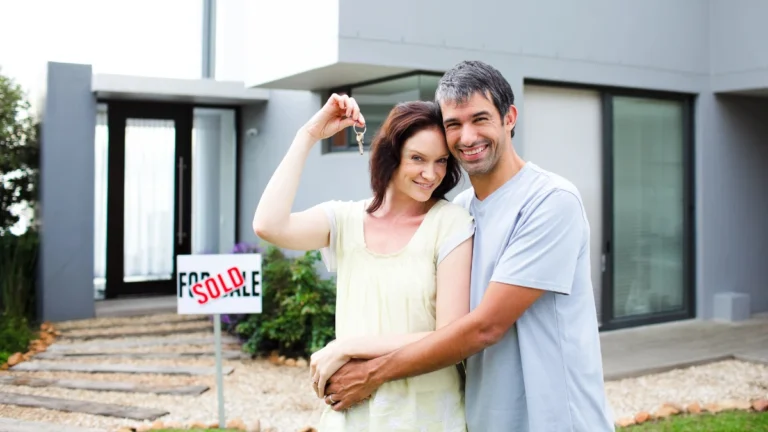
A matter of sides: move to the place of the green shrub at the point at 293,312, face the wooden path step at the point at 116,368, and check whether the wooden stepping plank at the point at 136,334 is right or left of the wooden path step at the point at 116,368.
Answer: right

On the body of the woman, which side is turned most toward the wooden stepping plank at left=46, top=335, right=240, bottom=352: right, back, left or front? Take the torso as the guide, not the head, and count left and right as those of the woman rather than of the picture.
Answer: back

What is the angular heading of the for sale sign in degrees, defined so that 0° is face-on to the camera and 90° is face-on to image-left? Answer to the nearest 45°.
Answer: approximately 0°

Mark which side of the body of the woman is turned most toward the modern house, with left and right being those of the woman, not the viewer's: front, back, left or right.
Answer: back

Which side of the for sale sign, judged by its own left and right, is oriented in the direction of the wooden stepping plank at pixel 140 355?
back

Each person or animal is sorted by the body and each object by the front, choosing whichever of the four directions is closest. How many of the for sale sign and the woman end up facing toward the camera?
2

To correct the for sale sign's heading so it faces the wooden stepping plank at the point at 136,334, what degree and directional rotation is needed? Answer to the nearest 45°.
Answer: approximately 180°

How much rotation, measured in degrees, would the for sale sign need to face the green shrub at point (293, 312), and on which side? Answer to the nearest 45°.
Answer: approximately 180°

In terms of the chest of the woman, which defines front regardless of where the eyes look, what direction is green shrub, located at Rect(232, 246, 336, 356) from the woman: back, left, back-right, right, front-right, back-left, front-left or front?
back
